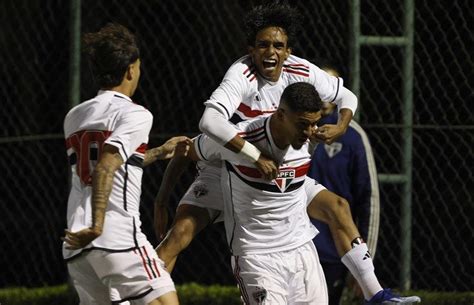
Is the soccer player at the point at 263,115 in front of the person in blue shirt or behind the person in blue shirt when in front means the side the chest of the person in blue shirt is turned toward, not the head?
in front

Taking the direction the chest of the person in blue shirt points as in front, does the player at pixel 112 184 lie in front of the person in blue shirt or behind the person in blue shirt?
in front

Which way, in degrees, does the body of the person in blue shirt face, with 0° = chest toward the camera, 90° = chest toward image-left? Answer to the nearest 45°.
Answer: approximately 45°

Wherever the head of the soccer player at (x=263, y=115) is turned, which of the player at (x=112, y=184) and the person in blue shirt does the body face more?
the player

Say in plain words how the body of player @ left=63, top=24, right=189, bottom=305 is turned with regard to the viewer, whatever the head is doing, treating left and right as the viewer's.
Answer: facing away from the viewer and to the right of the viewer

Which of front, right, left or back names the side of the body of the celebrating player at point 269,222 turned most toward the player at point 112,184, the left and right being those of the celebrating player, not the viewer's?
right

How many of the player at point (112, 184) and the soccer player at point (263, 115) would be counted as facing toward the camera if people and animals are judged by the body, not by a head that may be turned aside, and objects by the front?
1

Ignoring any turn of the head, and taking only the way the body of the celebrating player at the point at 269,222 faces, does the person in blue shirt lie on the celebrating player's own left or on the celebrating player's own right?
on the celebrating player's own left

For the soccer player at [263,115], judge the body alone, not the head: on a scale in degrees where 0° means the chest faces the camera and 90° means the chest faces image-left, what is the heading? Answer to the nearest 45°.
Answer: approximately 0°
